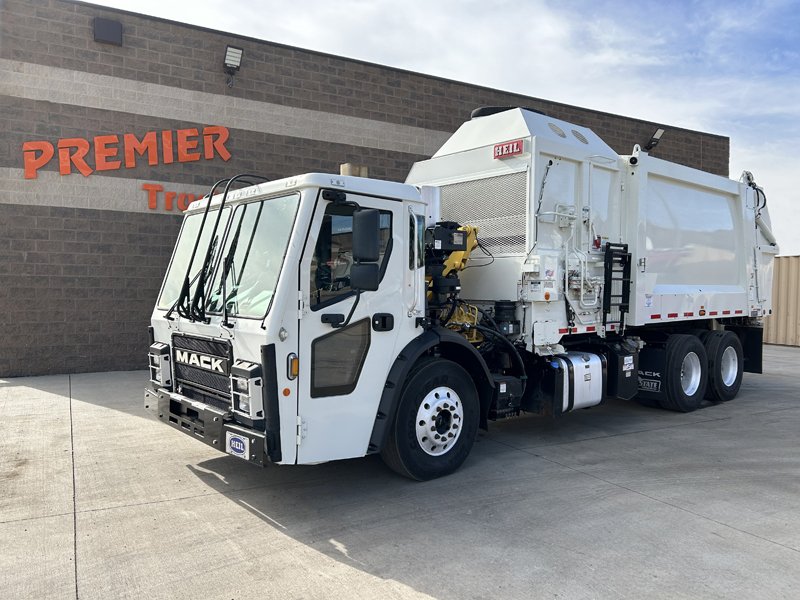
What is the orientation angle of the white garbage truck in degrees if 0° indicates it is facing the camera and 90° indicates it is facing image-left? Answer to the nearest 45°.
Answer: approximately 45°

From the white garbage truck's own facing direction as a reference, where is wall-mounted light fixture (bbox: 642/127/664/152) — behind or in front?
behind
